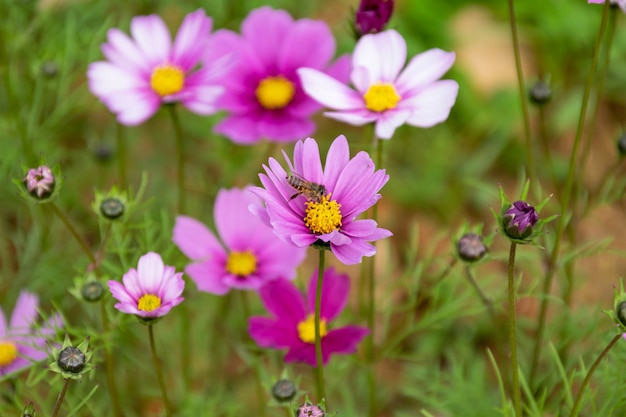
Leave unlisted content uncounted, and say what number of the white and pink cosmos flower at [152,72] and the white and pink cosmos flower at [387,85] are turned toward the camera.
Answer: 2

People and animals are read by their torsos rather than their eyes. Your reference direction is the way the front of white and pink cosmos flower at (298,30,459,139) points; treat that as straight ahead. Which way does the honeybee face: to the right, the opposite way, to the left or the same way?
to the left

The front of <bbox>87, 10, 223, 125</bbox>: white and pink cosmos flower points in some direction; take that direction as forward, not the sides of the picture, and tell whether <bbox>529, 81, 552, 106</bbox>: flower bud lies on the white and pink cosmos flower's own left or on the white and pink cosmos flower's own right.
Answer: on the white and pink cosmos flower's own left

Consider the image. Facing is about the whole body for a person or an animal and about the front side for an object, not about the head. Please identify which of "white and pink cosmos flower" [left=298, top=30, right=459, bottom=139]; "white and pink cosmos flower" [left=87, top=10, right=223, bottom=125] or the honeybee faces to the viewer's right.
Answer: the honeybee

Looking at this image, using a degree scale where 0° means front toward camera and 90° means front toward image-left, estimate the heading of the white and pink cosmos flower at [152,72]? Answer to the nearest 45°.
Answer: approximately 0°

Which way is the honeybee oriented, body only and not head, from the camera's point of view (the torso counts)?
to the viewer's right
